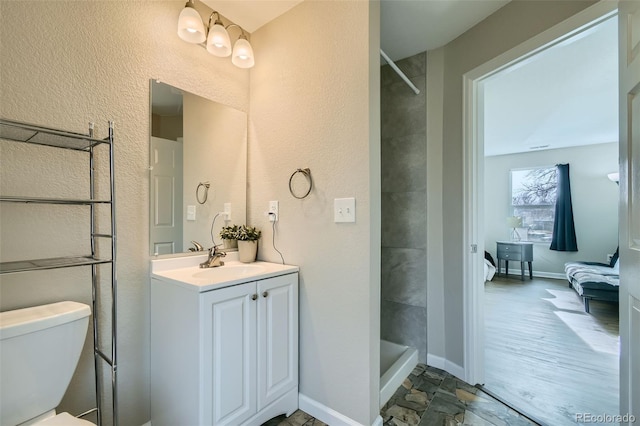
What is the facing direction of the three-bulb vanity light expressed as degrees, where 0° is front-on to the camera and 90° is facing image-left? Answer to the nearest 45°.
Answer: approximately 315°

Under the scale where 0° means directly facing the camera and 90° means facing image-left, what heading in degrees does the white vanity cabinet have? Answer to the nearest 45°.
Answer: approximately 315°

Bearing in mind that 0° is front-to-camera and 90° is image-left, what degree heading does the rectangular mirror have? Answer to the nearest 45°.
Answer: approximately 315°
